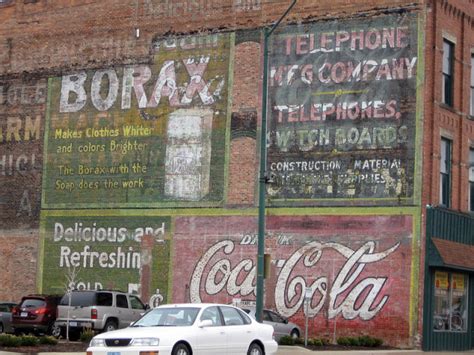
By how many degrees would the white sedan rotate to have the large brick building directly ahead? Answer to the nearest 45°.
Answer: approximately 135° to its right

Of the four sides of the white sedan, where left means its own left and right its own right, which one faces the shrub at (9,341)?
right

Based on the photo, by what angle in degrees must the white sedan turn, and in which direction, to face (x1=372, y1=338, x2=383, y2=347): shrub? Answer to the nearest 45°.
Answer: approximately 180°

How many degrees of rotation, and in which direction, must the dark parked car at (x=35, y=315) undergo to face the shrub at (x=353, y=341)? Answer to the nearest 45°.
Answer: approximately 45° to its right

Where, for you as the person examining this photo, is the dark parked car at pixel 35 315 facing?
facing away from the viewer and to the right of the viewer

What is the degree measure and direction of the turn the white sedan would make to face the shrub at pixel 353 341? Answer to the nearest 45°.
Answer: approximately 180°

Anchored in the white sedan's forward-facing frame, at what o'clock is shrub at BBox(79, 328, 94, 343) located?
The shrub is roughly at 4 o'clock from the white sedan.

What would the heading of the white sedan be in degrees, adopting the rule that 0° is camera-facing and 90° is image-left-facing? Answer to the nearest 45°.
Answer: approximately 45°

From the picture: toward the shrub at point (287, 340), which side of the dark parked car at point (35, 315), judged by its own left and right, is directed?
right

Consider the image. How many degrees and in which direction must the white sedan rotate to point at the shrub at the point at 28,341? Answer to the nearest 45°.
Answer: approximately 90° to its right

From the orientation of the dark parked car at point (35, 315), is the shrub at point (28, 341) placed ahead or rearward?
rearward
